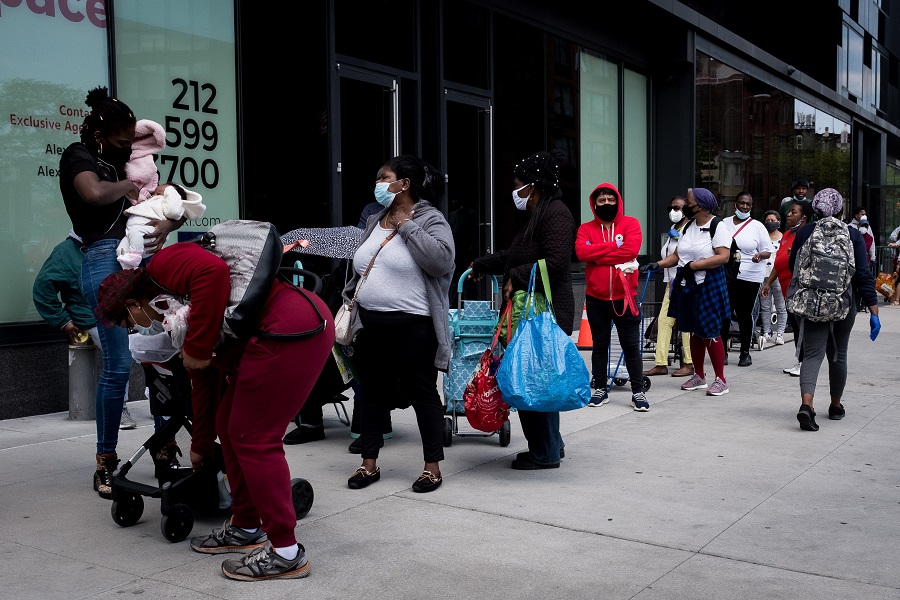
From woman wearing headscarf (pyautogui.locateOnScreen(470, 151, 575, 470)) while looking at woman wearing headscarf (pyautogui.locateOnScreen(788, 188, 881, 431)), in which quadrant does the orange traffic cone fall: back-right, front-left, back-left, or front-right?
front-left

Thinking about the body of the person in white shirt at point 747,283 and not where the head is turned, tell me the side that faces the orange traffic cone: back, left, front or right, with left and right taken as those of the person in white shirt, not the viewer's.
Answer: right

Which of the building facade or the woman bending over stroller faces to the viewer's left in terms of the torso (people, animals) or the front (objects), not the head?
the woman bending over stroller

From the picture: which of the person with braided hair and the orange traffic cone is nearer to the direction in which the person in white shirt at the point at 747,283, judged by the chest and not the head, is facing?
the person with braided hair

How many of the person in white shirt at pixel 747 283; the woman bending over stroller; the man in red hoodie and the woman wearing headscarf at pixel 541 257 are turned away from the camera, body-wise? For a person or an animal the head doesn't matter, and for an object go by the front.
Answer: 0

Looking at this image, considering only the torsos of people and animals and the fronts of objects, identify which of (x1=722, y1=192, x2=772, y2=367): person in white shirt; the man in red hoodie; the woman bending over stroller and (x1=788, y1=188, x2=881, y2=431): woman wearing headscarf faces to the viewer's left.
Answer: the woman bending over stroller

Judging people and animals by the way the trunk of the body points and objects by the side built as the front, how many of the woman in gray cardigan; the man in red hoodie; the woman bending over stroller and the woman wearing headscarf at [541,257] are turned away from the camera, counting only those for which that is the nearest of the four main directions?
0

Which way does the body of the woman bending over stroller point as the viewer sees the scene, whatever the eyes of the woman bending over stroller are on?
to the viewer's left

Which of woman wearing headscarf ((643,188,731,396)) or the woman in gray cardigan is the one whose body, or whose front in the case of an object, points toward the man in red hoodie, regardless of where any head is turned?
the woman wearing headscarf

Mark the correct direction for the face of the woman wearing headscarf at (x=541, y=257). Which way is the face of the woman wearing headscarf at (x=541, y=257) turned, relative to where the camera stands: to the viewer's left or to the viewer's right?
to the viewer's left

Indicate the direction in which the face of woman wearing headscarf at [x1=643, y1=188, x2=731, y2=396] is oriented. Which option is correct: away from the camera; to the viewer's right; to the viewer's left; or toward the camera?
to the viewer's left

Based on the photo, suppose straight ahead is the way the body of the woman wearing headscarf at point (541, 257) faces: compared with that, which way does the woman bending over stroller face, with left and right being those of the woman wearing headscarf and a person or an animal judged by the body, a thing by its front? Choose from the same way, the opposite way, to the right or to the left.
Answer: the same way

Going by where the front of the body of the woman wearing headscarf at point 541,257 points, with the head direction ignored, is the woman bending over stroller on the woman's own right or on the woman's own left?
on the woman's own left

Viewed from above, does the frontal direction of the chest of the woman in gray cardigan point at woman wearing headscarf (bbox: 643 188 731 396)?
no

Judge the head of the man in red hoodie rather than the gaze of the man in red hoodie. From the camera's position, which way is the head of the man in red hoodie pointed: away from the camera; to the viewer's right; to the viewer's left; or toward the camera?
toward the camera

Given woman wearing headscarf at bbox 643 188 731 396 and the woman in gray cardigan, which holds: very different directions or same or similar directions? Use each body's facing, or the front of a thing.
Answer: same or similar directions

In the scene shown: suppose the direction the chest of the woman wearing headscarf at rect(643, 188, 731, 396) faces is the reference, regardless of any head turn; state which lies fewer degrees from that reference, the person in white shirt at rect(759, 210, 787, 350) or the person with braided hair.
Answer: the person with braided hair

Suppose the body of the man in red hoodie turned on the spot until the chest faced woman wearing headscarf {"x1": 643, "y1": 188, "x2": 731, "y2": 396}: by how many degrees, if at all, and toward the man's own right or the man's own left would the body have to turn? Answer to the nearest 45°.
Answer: approximately 135° to the man's own left

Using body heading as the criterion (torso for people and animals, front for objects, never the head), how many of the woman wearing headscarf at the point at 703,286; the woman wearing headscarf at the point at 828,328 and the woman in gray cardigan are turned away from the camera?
1

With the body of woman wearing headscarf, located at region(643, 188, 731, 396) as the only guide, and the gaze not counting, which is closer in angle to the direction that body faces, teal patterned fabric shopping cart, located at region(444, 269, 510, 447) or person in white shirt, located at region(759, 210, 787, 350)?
the teal patterned fabric shopping cart

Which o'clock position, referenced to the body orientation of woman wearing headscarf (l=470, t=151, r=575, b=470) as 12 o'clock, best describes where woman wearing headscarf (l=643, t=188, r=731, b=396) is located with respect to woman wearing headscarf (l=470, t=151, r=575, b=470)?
woman wearing headscarf (l=643, t=188, r=731, b=396) is roughly at 4 o'clock from woman wearing headscarf (l=470, t=151, r=575, b=470).
